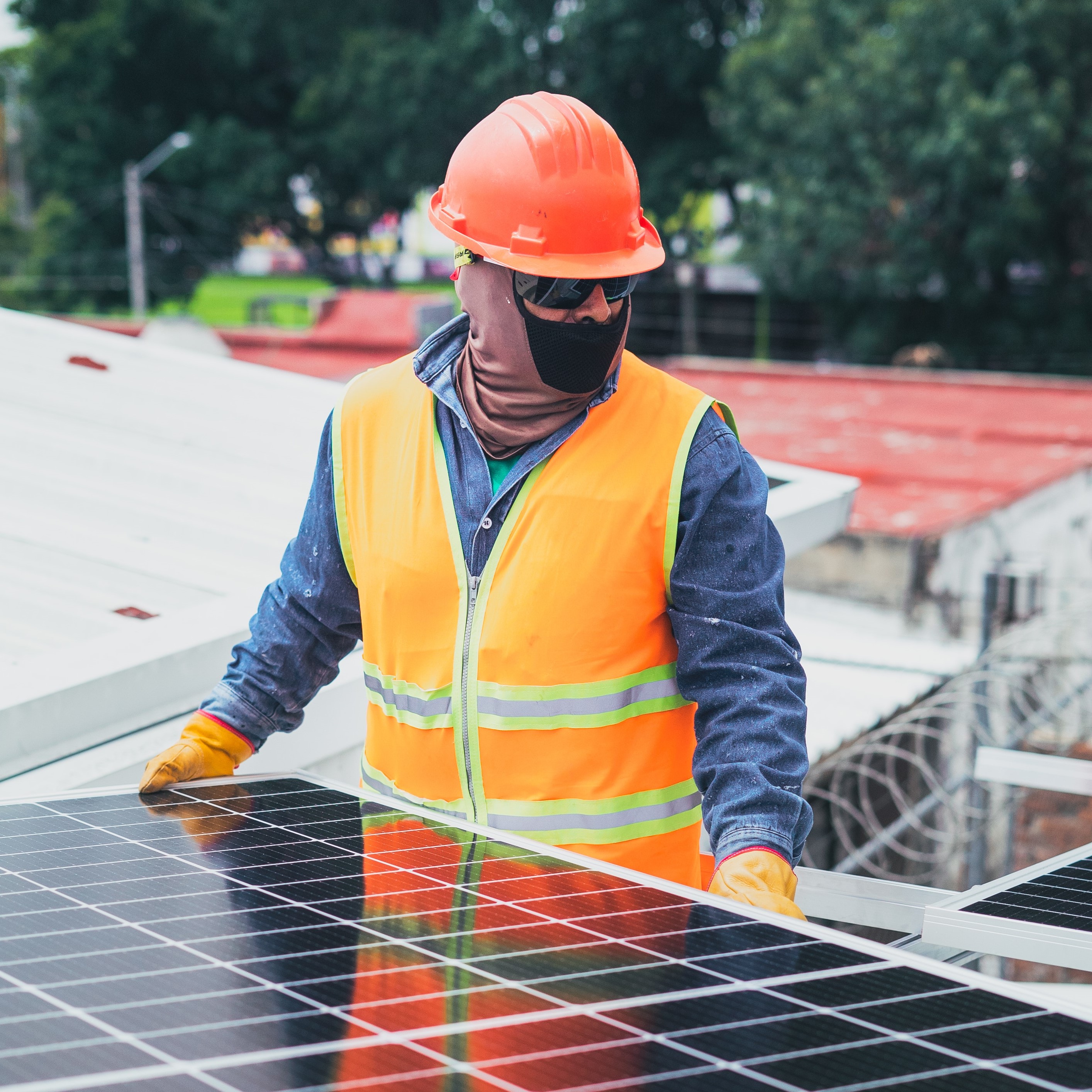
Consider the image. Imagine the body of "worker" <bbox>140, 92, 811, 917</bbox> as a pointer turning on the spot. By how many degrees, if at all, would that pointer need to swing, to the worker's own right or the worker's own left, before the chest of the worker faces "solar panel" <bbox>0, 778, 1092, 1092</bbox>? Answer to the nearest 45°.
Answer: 0° — they already face it

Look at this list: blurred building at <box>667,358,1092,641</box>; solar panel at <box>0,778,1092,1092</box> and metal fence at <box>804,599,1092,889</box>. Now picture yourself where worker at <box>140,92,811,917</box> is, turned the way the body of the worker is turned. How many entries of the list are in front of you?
1

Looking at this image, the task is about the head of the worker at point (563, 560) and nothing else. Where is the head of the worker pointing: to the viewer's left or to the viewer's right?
to the viewer's right

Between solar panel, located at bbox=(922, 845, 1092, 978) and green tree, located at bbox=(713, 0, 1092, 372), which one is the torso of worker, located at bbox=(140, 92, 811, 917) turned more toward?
the solar panel

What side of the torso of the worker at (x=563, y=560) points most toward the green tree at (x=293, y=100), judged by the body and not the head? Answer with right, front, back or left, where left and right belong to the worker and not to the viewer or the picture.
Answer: back

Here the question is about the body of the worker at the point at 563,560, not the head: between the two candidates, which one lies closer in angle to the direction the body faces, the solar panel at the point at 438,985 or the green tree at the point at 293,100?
the solar panel

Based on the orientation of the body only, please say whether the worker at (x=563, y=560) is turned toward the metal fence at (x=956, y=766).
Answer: no

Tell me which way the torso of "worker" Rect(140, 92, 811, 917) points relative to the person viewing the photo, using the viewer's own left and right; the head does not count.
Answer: facing the viewer

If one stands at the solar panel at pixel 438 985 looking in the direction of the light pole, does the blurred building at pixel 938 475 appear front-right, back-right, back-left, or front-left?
front-right

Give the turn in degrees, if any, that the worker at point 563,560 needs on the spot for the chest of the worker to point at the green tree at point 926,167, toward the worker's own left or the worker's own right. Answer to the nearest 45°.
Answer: approximately 180°

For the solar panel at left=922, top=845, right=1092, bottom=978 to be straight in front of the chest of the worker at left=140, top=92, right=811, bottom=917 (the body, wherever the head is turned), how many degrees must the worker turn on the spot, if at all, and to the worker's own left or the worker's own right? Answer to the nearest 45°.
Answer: approximately 45° to the worker's own left

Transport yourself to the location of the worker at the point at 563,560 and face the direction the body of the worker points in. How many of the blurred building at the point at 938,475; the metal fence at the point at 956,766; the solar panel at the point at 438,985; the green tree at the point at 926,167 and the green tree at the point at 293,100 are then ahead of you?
1

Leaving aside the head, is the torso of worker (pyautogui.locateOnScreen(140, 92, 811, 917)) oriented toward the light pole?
no

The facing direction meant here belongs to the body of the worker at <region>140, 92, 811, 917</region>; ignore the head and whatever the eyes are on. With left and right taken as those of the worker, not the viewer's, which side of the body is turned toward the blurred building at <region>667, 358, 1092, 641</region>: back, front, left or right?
back

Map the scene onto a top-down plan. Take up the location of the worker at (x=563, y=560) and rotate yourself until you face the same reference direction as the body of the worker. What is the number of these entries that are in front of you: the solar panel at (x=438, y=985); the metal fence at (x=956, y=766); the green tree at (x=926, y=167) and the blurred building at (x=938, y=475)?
1
